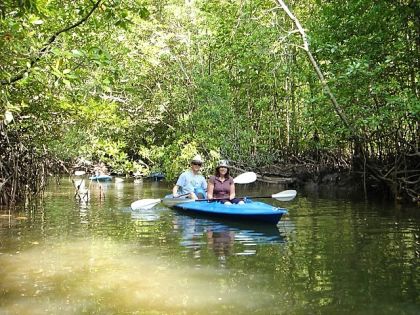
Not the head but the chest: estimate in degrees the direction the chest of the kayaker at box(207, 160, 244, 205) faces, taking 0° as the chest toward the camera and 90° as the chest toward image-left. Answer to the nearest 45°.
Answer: approximately 315°

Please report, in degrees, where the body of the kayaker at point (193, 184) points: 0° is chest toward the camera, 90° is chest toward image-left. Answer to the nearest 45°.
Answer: approximately 315°

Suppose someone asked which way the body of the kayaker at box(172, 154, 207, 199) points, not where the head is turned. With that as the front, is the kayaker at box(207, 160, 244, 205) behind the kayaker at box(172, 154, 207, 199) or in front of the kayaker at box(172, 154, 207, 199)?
in front

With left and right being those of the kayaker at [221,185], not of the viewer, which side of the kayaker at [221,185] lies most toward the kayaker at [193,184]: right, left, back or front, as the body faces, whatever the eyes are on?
back

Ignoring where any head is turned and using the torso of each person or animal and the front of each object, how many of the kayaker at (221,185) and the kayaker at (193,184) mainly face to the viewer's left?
0
